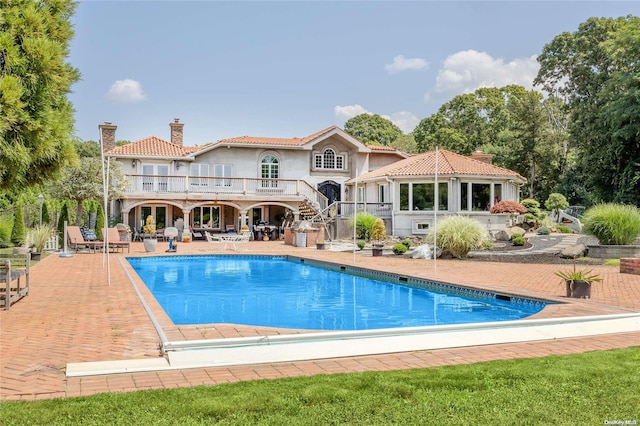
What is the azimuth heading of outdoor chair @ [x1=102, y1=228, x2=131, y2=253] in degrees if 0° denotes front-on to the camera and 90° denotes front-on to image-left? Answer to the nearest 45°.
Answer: approximately 315°

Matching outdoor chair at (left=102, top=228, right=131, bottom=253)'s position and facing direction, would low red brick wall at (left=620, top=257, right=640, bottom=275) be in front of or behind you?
in front

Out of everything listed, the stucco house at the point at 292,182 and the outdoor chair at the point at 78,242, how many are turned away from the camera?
0

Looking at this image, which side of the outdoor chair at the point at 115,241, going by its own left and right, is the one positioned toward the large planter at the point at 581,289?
front

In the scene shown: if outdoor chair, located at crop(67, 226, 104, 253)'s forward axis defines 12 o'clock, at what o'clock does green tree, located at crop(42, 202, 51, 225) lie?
The green tree is roughly at 7 o'clock from the outdoor chair.

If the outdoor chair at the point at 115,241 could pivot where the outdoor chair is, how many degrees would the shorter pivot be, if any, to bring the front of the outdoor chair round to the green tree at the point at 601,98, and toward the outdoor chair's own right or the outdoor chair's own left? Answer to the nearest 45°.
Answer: approximately 45° to the outdoor chair's own left

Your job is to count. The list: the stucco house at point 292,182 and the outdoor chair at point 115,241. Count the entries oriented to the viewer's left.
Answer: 0

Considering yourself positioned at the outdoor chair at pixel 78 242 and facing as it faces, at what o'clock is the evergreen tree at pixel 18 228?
The evergreen tree is roughly at 6 o'clock from the outdoor chair.

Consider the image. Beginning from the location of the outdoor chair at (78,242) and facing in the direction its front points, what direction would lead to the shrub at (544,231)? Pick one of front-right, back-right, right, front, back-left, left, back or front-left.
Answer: front-left

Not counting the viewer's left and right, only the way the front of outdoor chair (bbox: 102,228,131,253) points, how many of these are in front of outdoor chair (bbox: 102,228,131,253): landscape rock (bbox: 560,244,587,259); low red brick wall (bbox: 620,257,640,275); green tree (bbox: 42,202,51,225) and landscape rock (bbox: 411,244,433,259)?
3

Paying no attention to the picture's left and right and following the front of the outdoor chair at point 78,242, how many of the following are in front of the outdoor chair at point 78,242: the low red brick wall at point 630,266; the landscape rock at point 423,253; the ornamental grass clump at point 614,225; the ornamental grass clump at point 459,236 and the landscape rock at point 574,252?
5

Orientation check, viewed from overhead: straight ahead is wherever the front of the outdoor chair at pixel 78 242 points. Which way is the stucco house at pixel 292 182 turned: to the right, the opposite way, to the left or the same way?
to the right

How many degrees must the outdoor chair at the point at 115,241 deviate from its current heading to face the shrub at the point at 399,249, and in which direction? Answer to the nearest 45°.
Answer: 0° — it already faces it

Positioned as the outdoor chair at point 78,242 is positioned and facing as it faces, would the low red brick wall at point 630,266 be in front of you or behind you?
in front

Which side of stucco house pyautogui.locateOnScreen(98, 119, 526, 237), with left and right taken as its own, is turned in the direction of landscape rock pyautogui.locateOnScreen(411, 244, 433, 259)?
front
